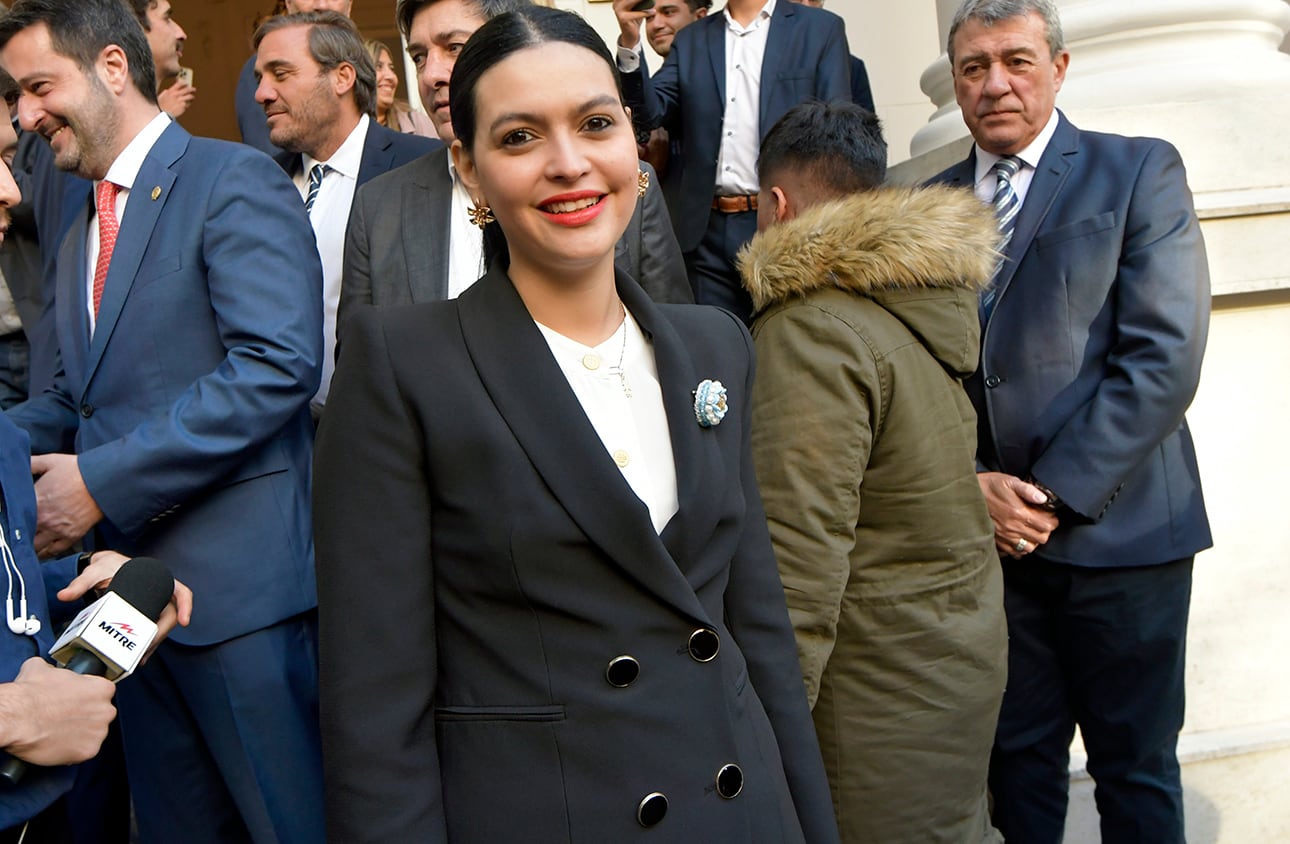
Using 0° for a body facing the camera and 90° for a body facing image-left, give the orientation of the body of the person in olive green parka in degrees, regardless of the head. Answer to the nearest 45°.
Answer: approximately 135°

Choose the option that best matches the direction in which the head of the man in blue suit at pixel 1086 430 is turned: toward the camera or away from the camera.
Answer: toward the camera

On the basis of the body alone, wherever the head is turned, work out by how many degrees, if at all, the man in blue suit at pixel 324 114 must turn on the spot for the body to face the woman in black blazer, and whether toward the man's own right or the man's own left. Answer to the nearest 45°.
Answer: approximately 45° to the man's own left

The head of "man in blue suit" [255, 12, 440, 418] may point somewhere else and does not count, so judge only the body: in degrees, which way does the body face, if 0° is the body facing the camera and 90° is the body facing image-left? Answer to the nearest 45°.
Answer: approximately 45°

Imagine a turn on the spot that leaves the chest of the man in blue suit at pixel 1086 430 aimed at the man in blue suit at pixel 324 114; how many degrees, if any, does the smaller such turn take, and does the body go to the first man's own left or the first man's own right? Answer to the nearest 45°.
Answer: approximately 45° to the first man's own right

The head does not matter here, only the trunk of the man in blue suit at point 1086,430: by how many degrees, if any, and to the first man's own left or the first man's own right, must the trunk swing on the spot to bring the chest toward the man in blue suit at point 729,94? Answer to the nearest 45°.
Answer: approximately 90° to the first man's own right

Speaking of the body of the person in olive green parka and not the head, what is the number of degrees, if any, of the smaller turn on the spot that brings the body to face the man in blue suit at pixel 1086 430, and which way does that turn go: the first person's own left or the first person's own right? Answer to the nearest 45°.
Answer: approximately 90° to the first person's own right

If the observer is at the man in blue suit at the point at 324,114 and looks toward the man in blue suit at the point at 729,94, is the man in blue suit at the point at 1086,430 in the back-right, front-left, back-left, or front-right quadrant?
front-right

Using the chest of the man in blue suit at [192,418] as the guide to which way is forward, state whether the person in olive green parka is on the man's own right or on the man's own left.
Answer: on the man's own left

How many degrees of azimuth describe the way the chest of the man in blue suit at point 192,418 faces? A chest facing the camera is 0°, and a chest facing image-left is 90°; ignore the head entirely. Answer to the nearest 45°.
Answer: approximately 45°

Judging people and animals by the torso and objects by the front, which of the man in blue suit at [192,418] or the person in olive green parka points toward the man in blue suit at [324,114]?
the person in olive green parka

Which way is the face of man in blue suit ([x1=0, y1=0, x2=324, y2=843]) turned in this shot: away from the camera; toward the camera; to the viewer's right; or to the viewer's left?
to the viewer's left

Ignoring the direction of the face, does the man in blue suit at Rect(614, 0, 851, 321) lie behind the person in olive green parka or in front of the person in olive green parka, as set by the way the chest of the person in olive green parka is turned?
in front
